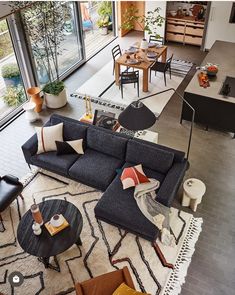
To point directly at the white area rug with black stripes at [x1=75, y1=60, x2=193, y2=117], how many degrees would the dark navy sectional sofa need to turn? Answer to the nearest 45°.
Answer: approximately 135° to its right

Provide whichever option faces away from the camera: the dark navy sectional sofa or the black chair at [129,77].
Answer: the black chair

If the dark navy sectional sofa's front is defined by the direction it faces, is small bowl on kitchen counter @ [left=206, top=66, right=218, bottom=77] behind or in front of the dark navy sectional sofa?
behind

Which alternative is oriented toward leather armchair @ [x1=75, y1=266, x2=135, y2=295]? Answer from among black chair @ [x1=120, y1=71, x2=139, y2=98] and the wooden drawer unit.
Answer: the wooden drawer unit

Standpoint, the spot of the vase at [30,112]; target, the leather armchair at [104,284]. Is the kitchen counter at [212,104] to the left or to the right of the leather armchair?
left

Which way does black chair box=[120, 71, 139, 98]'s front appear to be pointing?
away from the camera

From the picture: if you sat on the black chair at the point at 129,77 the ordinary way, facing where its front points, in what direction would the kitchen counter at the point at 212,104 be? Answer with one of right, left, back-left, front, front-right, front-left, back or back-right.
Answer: back-right

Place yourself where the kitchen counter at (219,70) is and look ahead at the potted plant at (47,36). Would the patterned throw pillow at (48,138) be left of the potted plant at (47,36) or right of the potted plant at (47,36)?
left

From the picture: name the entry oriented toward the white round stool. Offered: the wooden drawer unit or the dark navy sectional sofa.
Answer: the wooden drawer unit

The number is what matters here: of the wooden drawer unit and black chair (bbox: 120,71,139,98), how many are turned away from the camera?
1

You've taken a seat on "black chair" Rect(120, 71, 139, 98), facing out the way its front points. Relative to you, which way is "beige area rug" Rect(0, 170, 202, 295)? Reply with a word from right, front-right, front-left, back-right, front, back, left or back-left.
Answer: back

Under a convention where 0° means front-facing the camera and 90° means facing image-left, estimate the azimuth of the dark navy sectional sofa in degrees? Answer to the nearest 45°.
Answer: approximately 45°

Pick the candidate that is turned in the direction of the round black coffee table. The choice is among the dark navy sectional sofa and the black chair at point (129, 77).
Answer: the dark navy sectional sofa
